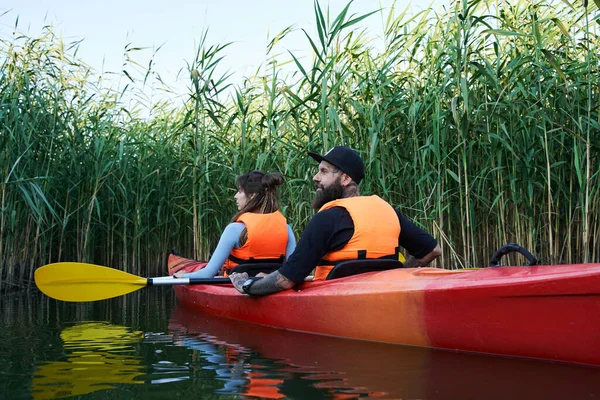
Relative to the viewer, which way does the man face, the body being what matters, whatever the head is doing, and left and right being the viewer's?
facing away from the viewer and to the left of the viewer

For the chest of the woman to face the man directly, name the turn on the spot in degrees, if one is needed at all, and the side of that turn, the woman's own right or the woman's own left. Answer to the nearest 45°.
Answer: approximately 180°

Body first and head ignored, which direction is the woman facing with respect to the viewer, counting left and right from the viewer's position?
facing away from the viewer and to the left of the viewer

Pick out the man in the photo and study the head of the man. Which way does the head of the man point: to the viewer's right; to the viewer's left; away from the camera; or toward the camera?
to the viewer's left

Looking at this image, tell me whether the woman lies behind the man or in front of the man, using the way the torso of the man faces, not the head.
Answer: in front

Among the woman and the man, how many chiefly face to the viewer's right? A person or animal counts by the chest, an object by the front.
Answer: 0
